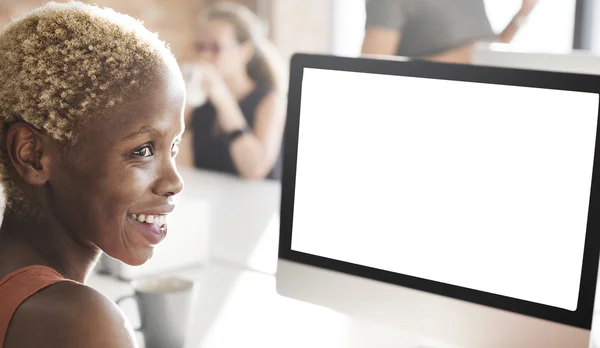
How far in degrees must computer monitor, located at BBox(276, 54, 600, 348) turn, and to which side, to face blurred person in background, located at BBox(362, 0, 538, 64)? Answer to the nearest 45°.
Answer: approximately 135° to its right

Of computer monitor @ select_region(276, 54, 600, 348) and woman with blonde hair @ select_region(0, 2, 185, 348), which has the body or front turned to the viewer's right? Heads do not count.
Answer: the woman with blonde hair

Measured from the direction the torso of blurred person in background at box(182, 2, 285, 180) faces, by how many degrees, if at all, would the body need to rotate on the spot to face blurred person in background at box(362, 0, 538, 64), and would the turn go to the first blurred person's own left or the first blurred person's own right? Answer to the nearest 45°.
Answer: approximately 90° to the first blurred person's own left

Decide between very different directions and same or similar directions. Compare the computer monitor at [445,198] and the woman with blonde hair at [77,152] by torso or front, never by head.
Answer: very different directions

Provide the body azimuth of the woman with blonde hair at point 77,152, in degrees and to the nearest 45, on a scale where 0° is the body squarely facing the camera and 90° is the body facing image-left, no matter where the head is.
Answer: approximately 270°

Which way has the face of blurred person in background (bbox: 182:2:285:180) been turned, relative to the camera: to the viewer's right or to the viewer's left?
to the viewer's left

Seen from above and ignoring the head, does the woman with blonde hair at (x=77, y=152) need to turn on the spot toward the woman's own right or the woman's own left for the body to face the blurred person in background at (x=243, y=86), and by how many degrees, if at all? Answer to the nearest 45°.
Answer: approximately 90° to the woman's own left
